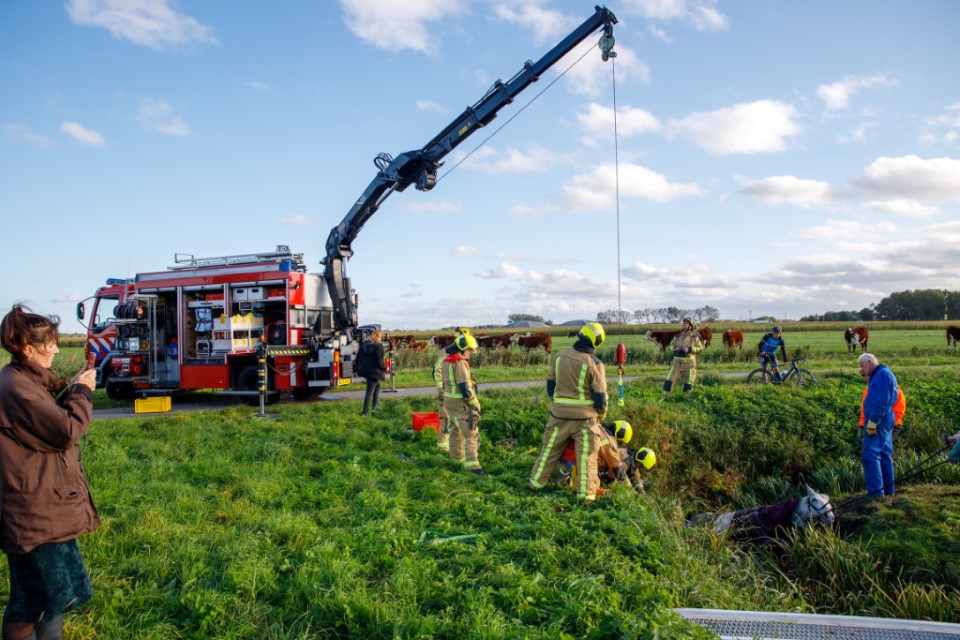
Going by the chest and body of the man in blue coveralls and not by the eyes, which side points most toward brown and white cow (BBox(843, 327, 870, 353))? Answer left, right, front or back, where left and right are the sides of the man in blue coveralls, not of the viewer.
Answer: right

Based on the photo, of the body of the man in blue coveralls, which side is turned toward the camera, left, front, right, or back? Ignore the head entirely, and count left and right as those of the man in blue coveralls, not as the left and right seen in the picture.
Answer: left

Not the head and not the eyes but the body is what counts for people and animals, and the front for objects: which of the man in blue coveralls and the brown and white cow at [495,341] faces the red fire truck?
the man in blue coveralls

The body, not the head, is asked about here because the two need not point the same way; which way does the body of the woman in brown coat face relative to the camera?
to the viewer's right

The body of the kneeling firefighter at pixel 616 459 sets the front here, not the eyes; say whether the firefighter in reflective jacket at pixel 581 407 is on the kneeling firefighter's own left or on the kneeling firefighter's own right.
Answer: on the kneeling firefighter's own right

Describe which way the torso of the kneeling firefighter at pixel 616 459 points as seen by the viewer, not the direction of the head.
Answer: to the viewer's right

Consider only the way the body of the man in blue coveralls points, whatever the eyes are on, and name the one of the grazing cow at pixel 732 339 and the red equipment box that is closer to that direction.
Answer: the red equipment box
